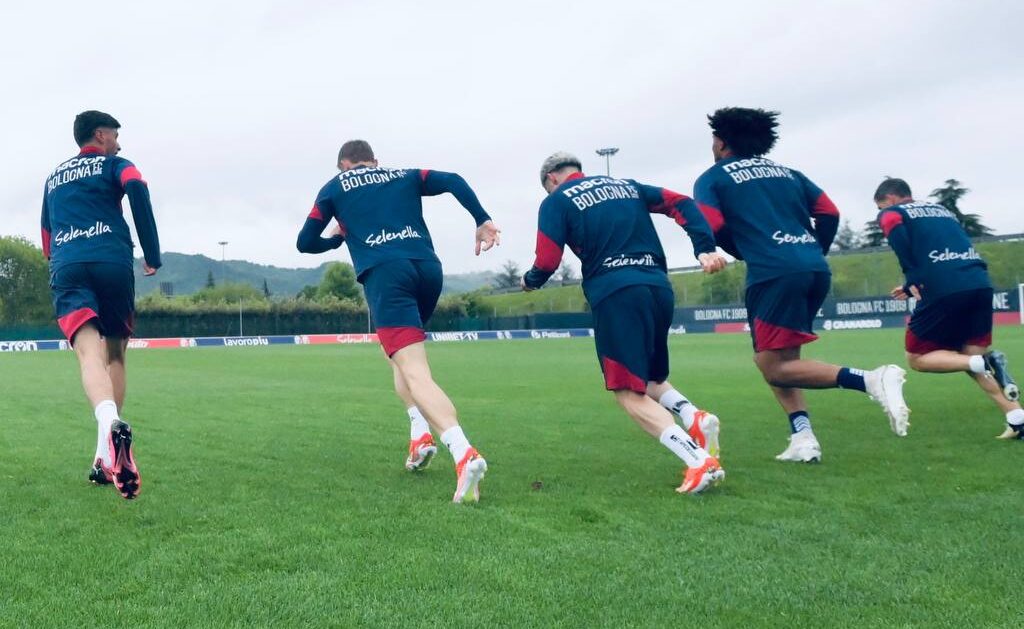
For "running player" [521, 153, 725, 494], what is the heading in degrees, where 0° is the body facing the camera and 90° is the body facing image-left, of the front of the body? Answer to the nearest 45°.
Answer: approximately 135°

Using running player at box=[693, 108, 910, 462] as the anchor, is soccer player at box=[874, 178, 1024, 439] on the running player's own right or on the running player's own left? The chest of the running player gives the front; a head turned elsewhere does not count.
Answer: on the running player's own right

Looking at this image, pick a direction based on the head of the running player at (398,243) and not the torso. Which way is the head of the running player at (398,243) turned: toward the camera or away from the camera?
away from the camera

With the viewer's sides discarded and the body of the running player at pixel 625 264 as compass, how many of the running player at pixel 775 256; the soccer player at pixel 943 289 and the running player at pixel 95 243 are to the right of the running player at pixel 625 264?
2

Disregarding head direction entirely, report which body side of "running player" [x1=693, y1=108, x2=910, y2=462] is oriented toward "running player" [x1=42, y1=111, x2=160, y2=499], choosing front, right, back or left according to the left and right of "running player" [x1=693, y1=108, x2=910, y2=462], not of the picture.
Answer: left

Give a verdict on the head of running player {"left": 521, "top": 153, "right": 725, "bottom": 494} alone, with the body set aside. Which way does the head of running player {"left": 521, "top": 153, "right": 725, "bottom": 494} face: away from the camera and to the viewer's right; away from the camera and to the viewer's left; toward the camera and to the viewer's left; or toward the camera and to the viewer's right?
away from the camera and to the viewer's left

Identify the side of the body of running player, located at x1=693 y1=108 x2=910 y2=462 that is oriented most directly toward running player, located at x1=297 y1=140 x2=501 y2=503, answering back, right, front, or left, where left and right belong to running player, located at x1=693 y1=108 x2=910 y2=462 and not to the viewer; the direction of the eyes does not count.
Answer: left

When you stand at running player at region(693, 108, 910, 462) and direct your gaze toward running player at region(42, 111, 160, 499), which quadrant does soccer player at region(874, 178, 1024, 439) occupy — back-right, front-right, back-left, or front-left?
back-right

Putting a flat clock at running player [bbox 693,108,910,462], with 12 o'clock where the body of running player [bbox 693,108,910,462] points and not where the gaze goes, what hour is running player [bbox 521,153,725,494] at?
running player [bbox 521,153,725,494] is roughly at 9 o'clock from running player [bbox 693,108,910,462].

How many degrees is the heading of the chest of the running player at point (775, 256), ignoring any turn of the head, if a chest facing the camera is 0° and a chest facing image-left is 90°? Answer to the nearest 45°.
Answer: approximately 135°

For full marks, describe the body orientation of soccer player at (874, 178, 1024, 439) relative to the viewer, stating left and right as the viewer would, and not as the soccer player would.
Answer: facing away from the viewer and to the left of the viewer

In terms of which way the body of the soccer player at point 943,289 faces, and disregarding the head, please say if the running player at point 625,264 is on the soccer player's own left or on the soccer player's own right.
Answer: on the soccer player's own left
